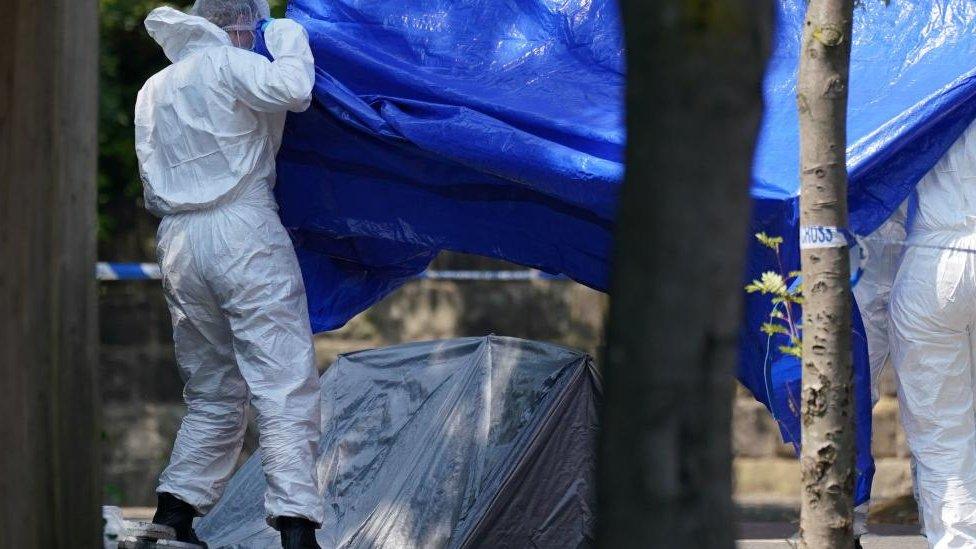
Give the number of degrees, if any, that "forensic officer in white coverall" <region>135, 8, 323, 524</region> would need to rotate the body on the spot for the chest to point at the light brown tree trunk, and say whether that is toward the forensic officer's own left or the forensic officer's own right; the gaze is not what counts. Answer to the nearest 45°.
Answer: approximately 90° to the forensic officer's own right

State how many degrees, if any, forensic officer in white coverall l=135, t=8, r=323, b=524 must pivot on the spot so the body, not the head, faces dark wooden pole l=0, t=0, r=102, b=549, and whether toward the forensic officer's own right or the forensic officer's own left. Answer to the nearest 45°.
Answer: approximately 180°

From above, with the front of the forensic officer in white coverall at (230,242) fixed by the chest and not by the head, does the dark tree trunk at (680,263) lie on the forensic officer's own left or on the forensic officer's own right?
on the forensic officer's own right

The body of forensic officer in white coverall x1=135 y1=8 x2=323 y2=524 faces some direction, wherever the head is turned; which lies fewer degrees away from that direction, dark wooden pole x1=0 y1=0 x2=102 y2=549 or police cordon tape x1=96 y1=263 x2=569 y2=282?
the police cordon tape

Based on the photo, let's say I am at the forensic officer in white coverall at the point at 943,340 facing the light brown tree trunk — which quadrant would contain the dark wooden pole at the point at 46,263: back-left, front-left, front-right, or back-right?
front-right

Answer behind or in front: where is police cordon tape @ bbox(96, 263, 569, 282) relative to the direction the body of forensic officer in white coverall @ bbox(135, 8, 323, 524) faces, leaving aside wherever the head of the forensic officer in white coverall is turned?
in front

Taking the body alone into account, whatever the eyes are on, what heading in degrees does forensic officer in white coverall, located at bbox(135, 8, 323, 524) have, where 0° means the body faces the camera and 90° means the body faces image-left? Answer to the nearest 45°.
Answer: approximately 225°

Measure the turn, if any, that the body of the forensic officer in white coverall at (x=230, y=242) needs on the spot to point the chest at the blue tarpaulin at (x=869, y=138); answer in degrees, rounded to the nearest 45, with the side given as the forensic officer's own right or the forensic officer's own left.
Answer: approximately 45° to the forensic officer's own right

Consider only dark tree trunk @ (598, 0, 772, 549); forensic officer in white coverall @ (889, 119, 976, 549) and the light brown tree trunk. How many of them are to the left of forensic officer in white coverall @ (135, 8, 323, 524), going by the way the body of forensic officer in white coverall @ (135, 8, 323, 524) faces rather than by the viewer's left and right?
0

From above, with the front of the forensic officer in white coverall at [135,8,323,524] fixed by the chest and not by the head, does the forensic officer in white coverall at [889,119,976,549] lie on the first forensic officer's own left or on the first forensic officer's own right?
on the first forensic officer's own right

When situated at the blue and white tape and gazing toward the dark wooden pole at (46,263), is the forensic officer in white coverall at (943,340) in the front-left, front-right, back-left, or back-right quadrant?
front-left
